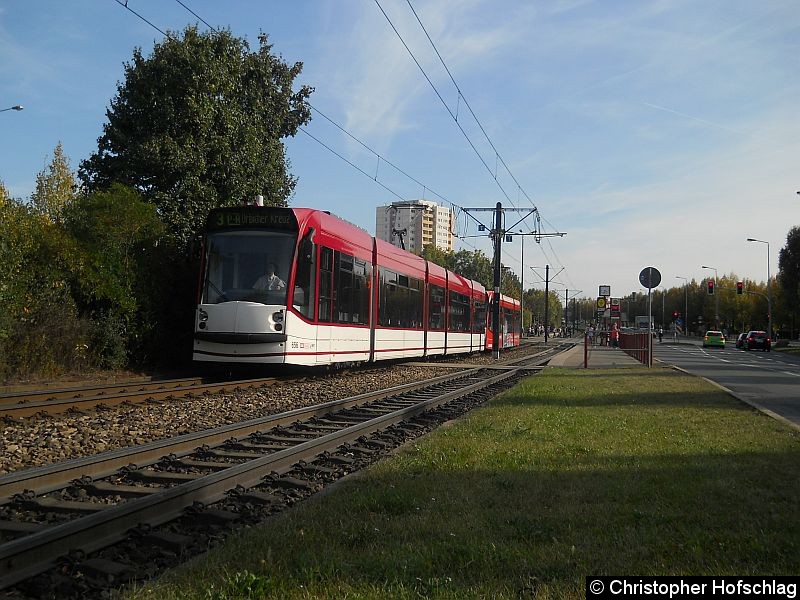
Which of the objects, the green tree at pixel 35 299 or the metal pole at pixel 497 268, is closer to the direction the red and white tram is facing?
the green tree

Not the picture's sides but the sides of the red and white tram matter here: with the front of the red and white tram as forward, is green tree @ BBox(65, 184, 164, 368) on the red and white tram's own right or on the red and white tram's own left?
on the red and white tram's own right

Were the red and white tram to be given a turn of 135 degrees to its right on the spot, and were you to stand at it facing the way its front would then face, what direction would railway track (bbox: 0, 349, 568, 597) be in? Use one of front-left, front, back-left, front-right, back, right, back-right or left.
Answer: back

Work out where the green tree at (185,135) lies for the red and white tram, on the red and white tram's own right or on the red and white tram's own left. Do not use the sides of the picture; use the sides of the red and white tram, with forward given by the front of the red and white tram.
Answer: on the red and white tram's own right

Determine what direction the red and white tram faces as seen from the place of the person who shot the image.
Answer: facing the viewer and to the left of the viewer

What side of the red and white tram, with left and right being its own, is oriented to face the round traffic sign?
left

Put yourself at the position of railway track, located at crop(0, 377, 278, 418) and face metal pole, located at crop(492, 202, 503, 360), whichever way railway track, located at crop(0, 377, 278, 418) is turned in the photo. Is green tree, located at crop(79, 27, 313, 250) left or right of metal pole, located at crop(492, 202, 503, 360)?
left

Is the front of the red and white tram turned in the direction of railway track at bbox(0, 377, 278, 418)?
yes
